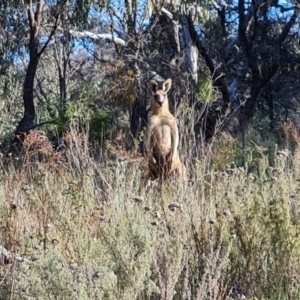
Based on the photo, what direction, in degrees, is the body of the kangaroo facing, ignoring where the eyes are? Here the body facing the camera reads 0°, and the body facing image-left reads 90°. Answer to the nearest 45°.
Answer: approximately 0°

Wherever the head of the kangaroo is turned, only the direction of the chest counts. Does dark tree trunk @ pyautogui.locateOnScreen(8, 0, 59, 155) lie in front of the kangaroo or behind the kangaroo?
behind
